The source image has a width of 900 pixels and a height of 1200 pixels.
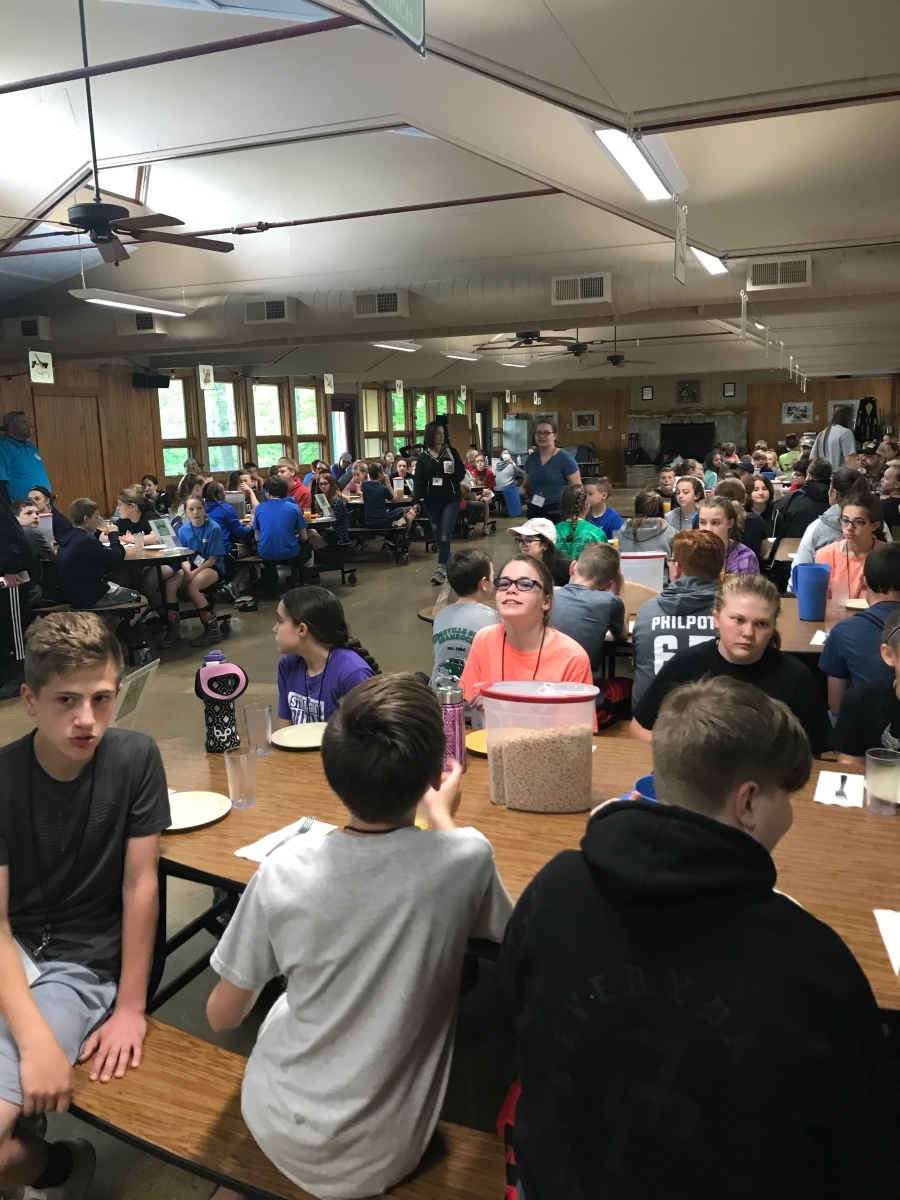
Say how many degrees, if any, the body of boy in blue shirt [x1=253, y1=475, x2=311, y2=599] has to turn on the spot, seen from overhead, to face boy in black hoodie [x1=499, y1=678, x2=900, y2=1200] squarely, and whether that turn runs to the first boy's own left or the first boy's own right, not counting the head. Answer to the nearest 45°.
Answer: approximately 180°

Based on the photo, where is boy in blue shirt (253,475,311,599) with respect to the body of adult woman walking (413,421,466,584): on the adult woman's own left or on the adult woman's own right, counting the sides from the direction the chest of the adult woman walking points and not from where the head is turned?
on the adult woman's own right

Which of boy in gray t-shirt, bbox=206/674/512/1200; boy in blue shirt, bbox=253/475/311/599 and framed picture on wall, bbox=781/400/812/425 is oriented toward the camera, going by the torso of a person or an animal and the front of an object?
the framed picture on wall

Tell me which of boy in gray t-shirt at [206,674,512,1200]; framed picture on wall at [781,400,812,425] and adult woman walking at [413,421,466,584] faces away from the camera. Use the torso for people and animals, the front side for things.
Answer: the boy in gray t-shirt

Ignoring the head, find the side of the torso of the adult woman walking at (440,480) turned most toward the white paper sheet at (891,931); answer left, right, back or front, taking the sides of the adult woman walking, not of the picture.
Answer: front

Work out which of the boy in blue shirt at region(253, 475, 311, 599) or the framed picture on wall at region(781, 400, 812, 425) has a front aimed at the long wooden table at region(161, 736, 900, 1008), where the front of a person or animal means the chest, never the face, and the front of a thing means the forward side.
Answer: the framed picture on wall

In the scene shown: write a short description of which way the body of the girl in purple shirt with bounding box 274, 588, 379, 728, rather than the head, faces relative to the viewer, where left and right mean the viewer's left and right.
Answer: facing the viewer and to the left of the viewer

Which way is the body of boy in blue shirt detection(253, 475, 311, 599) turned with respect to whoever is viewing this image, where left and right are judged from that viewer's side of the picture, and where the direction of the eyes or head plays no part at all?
facing away from the viewer

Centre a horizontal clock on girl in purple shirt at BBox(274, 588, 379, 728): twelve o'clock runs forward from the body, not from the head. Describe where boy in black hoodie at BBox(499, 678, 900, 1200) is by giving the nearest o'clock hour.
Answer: The boy in black hoodie is roughly at 10 o'clock from the girl in purple shirt.

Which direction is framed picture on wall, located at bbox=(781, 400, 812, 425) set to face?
toward the camera

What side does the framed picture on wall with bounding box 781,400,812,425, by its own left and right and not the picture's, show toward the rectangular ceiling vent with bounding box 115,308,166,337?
front

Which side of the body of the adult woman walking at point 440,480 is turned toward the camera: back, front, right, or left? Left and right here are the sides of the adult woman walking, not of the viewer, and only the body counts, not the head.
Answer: front

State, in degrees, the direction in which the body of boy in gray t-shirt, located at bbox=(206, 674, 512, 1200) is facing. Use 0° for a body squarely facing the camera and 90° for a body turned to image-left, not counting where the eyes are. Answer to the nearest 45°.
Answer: approximately 180°

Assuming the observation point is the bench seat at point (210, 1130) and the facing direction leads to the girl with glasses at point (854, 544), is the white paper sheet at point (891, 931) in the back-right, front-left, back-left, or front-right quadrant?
front-right

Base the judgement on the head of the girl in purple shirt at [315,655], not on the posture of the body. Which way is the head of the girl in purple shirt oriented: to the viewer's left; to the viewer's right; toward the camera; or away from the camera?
to the viewer's left

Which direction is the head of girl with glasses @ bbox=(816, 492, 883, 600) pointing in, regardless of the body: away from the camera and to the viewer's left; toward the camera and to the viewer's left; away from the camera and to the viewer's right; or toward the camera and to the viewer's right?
toward the camera and to the viewer's left

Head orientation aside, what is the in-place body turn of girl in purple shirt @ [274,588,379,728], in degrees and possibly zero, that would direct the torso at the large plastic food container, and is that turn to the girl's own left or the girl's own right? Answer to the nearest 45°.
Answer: approximately 90° to the girl's own left

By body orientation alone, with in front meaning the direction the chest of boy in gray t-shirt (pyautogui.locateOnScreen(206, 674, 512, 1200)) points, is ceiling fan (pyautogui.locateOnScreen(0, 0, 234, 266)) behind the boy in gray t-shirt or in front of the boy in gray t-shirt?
in front

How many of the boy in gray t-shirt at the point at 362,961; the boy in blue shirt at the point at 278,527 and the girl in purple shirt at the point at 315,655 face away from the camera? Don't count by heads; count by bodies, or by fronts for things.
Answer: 2
